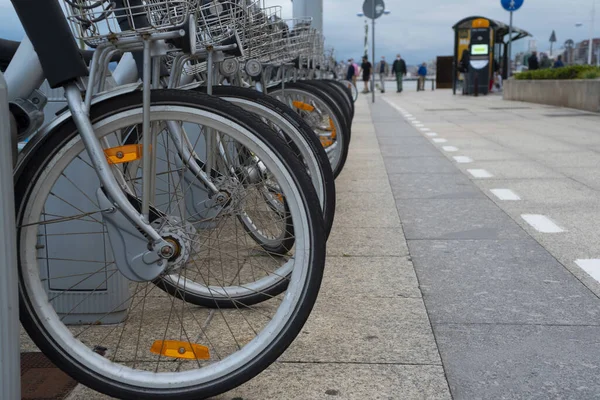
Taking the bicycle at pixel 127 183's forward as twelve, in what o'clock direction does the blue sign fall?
The blue sign is roughly at 10 o'clock from the bicycle.

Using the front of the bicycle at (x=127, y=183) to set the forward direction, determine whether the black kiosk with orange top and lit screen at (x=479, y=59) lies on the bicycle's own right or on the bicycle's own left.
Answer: on the bicycle's own left

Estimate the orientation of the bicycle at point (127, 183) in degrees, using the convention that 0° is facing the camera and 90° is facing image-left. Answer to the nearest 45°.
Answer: approximately 270°

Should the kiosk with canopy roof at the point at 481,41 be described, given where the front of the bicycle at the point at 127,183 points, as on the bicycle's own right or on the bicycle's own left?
on the bicycle's own left

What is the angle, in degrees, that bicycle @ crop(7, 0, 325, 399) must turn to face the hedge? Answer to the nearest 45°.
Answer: approximately 45° to its left
